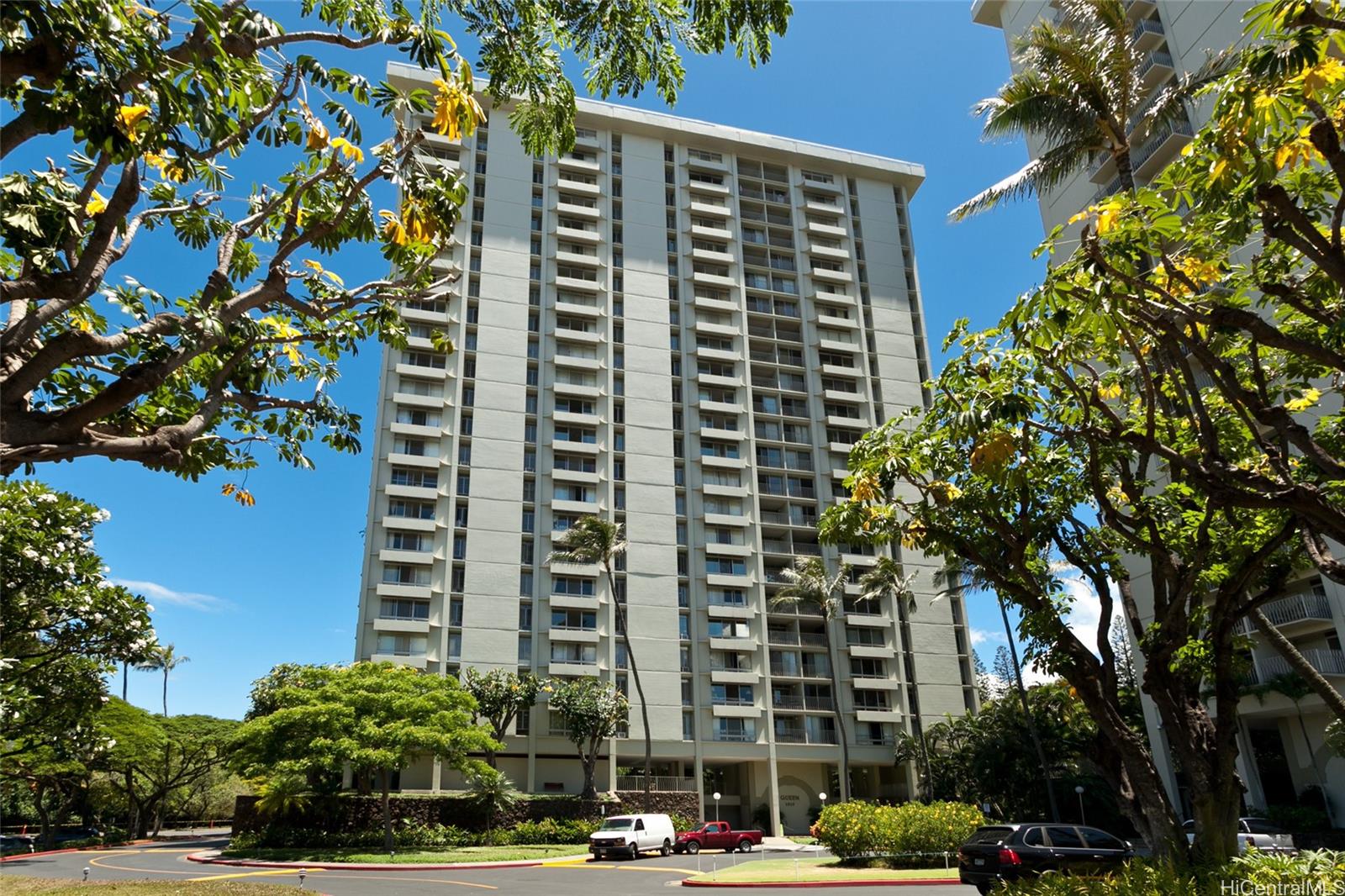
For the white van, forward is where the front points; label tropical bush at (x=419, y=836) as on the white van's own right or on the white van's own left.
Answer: on the white van's own right

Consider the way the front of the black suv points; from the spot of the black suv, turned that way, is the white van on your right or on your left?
on your left

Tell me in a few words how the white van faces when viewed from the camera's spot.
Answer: facing the viewer and to the left of the viewer

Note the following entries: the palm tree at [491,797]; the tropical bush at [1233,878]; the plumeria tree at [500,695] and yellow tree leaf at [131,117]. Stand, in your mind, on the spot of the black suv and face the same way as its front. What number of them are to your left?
2

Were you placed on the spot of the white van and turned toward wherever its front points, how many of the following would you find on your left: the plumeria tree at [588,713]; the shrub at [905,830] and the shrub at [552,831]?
1

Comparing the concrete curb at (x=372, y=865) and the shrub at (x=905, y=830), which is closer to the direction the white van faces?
the concrete curb

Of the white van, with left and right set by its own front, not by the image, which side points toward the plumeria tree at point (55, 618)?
front

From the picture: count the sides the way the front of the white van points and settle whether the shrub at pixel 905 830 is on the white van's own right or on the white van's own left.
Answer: on the white van's own left

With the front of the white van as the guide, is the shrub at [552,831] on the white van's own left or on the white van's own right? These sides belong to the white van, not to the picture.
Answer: on the white van's own right

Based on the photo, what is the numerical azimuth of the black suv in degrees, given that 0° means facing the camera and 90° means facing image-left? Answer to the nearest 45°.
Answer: approximately 225°
